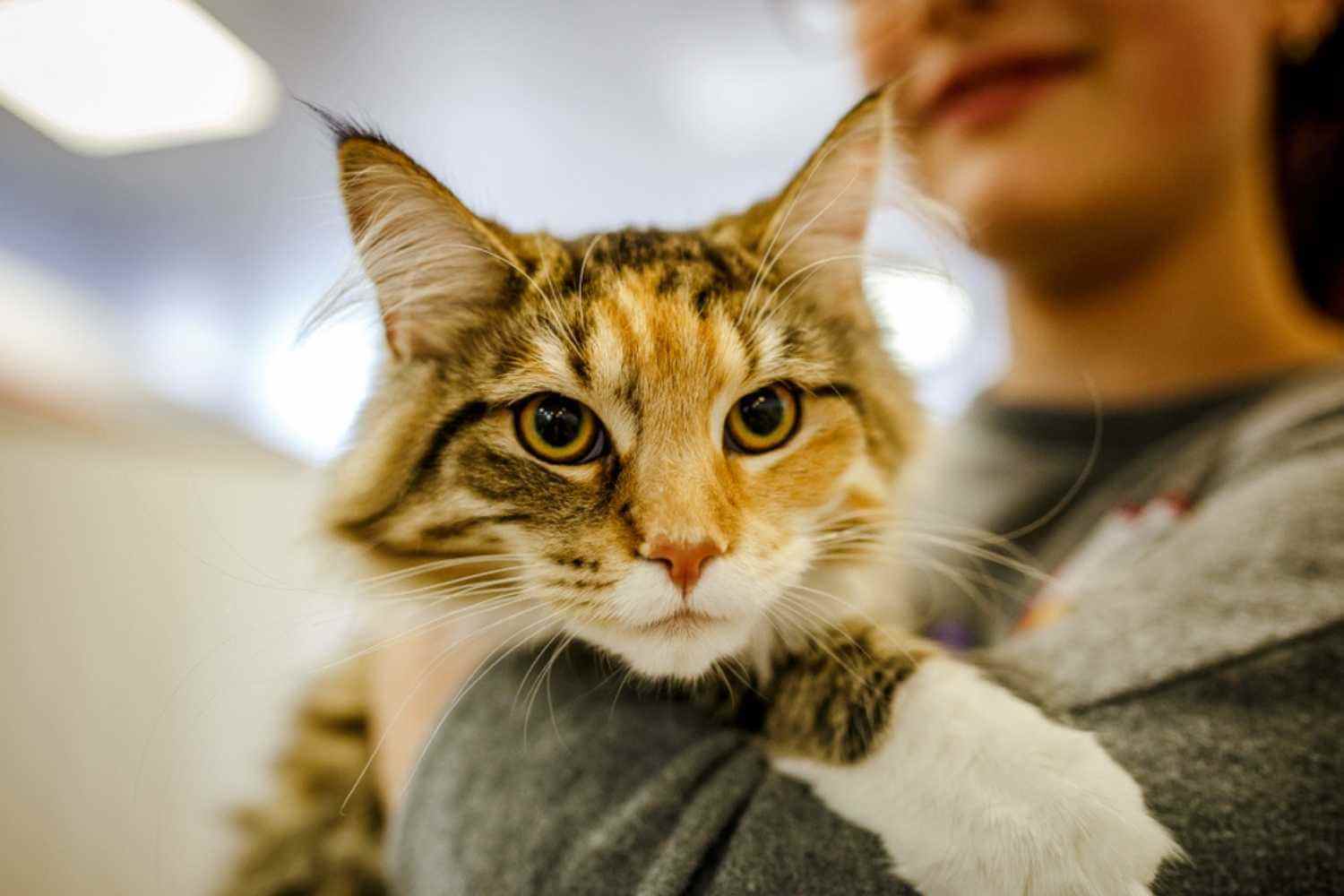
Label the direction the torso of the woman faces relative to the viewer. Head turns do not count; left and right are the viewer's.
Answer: facing the viewer and to the left of the viewer
